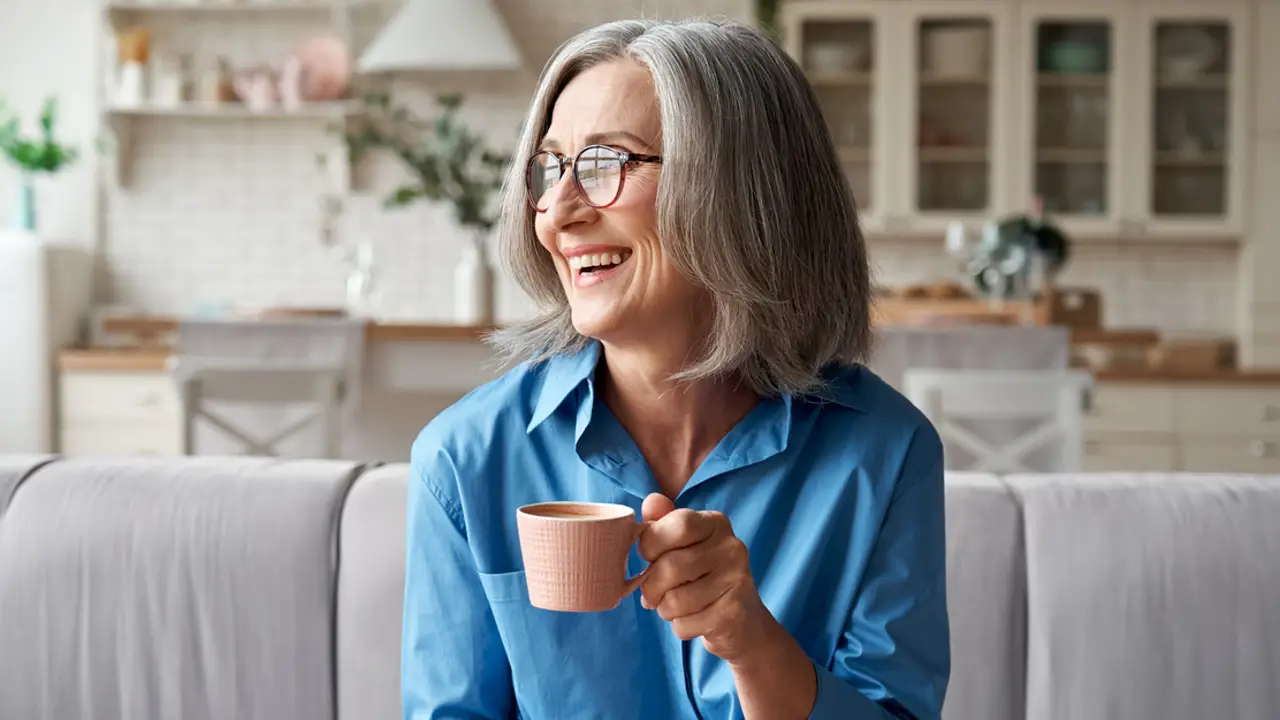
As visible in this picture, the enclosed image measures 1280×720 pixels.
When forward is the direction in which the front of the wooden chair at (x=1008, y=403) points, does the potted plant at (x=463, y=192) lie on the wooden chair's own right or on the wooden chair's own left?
on the wooden chair's own left

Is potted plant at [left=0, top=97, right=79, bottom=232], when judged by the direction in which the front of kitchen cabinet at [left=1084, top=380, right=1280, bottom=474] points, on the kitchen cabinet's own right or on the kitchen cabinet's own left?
on the kitchen cabinet's own right

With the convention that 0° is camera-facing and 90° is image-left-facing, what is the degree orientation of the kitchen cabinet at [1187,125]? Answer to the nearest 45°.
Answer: approximately 0°

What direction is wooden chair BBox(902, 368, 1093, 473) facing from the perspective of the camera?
away from the camera

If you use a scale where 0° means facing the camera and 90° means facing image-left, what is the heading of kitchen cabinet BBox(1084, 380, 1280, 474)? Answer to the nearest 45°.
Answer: approximately 0°
